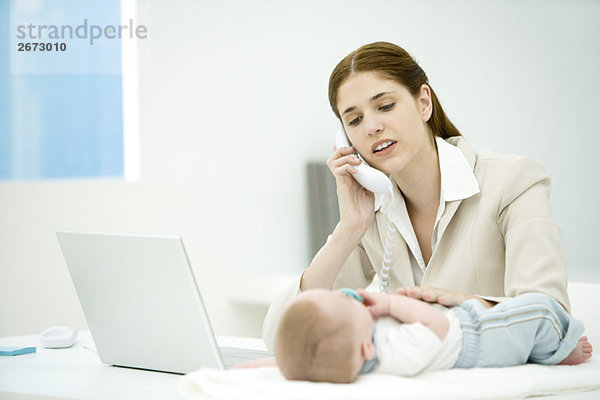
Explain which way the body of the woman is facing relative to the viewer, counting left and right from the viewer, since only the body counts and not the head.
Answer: facing the viewer and to the left of the viewer

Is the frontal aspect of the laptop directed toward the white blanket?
no

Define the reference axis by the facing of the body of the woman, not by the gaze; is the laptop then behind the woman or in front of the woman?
in front

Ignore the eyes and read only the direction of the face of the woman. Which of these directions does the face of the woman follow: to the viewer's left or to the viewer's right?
to the viewer's left

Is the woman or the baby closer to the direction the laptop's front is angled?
the woman

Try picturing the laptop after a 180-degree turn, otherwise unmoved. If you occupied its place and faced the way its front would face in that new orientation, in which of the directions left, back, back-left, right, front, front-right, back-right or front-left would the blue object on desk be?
right

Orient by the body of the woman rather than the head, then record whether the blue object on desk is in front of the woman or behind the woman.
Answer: in front

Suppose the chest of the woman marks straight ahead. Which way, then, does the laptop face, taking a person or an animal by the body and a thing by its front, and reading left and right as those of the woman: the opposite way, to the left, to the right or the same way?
the opposite way

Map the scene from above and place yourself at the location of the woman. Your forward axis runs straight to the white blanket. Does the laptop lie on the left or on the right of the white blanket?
right

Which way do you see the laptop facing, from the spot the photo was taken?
facing away from the viewer and to the right of the viewer
